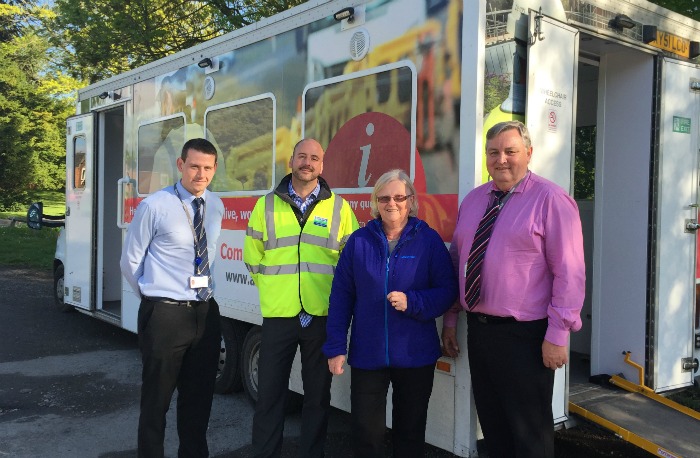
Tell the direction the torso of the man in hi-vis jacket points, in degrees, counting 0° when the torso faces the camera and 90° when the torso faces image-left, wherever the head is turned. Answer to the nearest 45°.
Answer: approximately 0°

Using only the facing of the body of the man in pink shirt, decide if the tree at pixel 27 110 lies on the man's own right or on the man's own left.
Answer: on the man's own right

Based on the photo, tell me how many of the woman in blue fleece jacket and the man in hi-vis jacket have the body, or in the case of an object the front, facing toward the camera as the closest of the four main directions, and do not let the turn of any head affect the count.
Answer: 2

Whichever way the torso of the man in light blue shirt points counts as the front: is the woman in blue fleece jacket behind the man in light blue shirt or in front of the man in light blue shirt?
in front

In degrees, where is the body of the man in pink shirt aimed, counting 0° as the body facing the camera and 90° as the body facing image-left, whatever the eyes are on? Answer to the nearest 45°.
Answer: approximately 45°

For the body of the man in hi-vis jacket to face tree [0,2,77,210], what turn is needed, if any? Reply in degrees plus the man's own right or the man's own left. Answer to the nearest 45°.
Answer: approximately 135° to the man's own right
